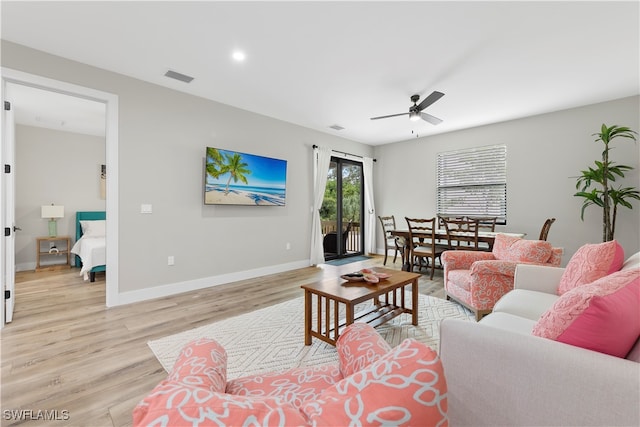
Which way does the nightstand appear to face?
toward the camera

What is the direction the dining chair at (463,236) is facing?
away from the camera

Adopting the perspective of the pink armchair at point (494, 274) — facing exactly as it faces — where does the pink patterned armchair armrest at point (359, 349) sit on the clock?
The pink patterned armchair armrest is roughly at 11 o'clock from the pink armchair.

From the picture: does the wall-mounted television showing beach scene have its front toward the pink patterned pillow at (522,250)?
yes

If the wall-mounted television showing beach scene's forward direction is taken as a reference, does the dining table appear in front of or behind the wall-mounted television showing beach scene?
in front

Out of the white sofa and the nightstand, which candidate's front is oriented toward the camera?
the nightstand

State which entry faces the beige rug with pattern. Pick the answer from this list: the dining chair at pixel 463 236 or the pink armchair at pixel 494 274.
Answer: the pink armchair

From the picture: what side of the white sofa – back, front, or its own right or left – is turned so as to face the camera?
left

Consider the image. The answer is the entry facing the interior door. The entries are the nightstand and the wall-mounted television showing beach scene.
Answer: the nightstand

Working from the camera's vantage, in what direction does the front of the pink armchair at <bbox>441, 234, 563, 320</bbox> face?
facing the viewer and to the left of the viewer

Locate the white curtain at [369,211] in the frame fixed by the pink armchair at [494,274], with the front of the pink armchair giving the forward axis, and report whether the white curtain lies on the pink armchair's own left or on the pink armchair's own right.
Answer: on the pink armchair's own right

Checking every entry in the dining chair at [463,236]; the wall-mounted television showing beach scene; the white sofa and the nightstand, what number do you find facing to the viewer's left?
1

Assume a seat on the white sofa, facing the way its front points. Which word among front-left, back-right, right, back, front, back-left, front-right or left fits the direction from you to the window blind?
right

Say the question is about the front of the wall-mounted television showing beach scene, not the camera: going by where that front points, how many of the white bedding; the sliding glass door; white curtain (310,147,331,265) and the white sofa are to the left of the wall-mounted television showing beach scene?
2

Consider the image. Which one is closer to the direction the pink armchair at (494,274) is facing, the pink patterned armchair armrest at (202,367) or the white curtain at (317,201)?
the pink patterned armchair armrest

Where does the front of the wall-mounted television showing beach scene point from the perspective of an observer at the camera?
facing the viewer and to the right of the viewer

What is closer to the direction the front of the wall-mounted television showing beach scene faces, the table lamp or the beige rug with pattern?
the beige rug with pattern

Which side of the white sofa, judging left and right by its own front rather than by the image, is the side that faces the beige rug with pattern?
front

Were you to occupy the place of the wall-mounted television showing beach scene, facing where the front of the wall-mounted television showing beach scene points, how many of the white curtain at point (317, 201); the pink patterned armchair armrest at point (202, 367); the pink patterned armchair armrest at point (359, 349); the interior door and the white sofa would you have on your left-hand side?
1

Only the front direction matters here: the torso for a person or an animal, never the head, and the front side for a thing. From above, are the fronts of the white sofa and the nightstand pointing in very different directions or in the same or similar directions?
very different directions
